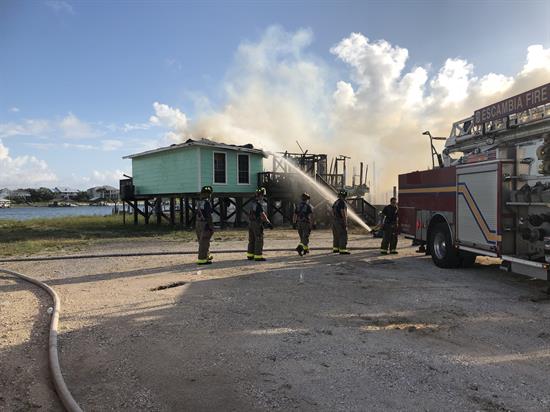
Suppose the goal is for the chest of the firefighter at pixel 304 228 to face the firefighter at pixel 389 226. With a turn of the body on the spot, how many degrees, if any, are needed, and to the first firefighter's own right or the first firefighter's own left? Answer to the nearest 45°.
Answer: approximately 90° to the first firefighter's own right

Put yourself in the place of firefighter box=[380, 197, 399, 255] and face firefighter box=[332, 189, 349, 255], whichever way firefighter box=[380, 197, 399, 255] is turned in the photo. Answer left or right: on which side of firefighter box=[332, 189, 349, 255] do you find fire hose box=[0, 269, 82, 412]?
left

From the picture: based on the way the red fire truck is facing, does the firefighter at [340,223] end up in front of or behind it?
behind

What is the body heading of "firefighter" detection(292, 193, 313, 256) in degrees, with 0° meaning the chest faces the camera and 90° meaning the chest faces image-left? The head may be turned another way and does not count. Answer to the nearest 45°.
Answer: approximately 180°

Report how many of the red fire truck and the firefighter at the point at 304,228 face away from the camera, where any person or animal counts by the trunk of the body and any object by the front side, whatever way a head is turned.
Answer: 1

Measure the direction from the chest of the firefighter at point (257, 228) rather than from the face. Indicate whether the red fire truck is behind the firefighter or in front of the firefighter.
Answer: in front

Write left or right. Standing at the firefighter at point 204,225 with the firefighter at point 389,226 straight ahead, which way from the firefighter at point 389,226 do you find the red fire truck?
right

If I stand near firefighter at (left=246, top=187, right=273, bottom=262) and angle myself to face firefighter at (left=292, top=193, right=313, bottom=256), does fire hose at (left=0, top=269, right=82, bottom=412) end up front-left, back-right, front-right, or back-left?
back-right
